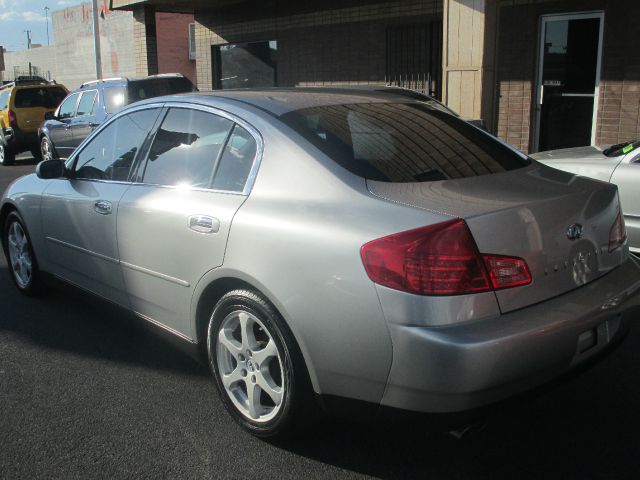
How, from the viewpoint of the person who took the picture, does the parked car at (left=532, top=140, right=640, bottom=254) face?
facing to the left of the viewer

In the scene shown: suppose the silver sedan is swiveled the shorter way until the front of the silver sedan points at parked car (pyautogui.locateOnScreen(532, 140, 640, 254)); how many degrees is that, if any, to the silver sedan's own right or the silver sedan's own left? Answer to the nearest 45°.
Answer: approximately 90° to the silver sedan's own right

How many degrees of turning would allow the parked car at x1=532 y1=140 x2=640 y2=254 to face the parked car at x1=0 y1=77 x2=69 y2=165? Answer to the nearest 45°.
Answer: approximately 45° to its right

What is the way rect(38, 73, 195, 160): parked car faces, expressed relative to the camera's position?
facing away from the viewer and to the left of the viewer

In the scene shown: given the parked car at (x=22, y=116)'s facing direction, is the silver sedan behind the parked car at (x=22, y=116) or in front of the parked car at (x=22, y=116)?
behind

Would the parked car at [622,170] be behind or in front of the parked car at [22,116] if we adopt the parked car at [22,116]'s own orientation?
behind

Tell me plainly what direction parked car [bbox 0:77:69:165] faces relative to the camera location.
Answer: facing away from the viewer and to the left of the viewer

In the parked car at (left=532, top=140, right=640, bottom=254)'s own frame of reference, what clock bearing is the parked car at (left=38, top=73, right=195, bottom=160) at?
the parked car at (left=38, top=73, right=195, bottom=160) is roughly at 1 o'clock from the parked car at (left=532, top=140, right=640, bottom=254).

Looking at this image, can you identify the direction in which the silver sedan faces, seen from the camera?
facing away from the viewer and to the left of the viewer

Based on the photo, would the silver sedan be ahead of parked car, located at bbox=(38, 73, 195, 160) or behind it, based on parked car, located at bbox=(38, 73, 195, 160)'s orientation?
behind

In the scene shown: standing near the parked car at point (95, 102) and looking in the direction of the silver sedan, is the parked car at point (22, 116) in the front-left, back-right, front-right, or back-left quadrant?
back-right
